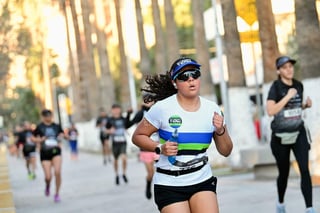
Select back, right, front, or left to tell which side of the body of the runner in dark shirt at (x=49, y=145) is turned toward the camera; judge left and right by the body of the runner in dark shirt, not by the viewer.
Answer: front

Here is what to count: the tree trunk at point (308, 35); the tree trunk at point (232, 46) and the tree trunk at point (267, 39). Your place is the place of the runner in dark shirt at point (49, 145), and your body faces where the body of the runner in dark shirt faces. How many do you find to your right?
0

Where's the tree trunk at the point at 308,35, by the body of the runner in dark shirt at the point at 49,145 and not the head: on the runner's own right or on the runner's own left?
on the runner's own left

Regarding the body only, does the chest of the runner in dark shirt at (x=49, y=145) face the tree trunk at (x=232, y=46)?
no

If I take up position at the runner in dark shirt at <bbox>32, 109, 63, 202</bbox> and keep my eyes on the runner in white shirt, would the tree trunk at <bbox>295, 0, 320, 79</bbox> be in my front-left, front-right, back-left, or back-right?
front-left

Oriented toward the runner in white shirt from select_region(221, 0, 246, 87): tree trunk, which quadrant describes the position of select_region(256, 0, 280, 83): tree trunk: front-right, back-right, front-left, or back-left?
front-left

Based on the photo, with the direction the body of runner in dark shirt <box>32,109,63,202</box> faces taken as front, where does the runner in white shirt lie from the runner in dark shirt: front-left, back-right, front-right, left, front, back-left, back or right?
front

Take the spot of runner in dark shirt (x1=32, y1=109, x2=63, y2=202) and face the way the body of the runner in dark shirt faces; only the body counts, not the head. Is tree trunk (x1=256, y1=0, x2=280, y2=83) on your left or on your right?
on your left
